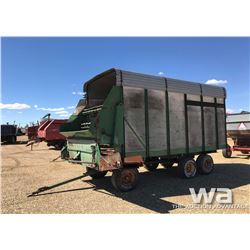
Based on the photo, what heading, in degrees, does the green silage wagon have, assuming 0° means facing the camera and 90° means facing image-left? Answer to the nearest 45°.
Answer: approximately 45°

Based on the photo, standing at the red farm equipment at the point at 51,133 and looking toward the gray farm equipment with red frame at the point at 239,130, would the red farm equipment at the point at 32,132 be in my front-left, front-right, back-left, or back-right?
back-left

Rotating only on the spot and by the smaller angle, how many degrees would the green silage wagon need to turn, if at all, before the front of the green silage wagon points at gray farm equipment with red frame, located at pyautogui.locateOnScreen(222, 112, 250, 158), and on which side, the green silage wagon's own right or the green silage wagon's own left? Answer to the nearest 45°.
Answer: approximately 180°

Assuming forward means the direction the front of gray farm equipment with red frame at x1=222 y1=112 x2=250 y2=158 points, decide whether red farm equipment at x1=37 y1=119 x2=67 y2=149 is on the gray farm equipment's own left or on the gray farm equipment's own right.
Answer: on the gray farm equipment's own left

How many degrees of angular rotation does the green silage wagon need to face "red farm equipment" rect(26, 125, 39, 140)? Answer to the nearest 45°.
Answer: approximately 90° to its right
